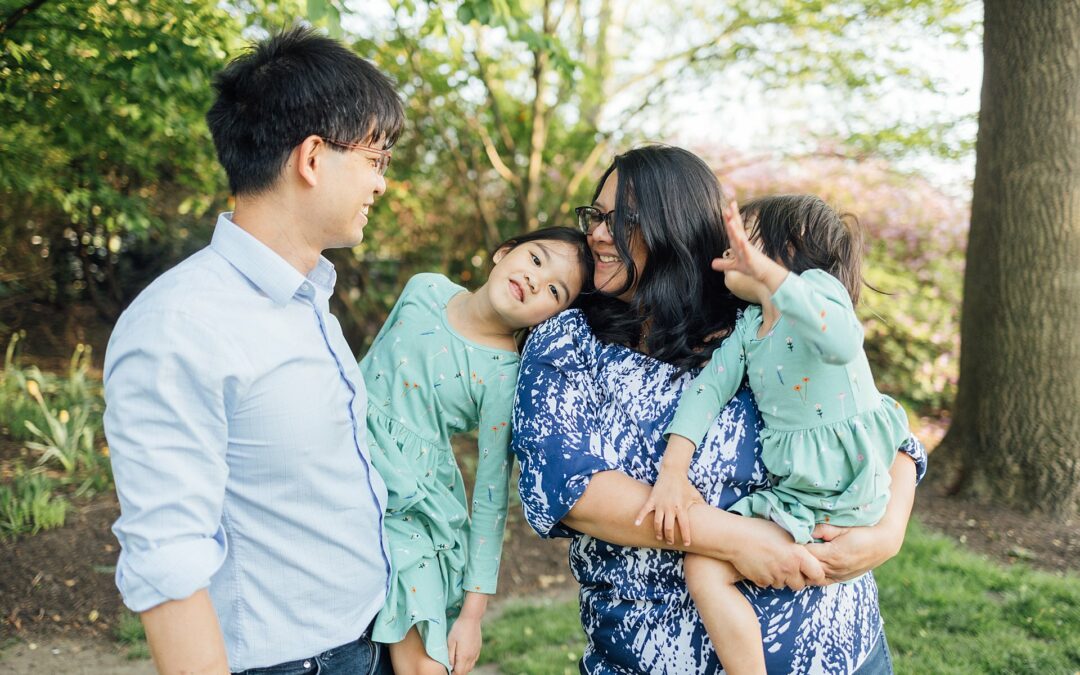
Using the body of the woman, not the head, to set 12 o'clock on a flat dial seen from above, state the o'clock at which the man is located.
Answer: The man is roughly at 2 o'clock from the woman.

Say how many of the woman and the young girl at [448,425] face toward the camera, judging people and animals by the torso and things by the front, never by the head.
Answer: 2

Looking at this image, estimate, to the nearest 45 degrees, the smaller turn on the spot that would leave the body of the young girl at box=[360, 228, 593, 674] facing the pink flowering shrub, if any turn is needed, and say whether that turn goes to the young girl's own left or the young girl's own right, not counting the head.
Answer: approximately 135° to the young girl's own left

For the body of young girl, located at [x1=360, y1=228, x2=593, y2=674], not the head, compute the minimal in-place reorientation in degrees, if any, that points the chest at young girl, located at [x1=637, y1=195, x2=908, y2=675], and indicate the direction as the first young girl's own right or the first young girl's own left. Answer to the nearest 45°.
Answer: approximately 45° to the first young girl's own left

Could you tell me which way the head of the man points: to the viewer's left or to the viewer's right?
to the viewer's right
